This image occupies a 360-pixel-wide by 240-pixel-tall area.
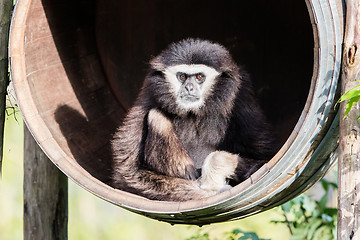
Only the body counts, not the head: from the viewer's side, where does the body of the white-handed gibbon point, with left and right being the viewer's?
facing the viewer

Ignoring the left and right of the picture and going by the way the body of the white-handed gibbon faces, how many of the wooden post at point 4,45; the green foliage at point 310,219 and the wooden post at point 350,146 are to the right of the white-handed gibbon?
1

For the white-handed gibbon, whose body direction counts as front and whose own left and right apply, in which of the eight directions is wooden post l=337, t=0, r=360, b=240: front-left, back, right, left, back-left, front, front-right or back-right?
front-left

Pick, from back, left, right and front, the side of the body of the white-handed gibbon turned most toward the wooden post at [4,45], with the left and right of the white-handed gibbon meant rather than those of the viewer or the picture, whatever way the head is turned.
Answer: right

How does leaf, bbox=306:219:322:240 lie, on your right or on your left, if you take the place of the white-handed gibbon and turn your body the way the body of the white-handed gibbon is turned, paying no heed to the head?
on your left

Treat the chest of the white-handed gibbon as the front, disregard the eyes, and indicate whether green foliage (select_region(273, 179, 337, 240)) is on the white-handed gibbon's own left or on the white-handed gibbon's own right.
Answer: on the white-handed gibbon's own left
